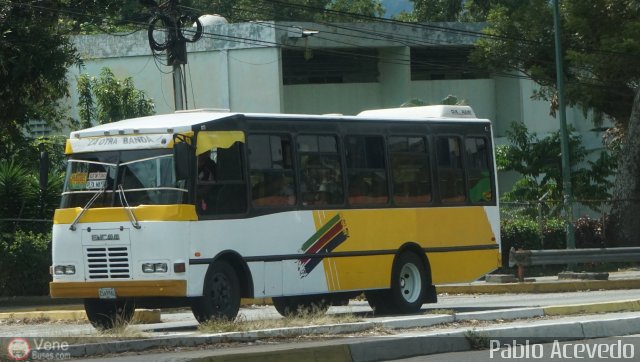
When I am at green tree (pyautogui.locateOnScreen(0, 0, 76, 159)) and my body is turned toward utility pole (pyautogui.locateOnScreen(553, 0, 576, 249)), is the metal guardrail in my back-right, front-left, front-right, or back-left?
front-right

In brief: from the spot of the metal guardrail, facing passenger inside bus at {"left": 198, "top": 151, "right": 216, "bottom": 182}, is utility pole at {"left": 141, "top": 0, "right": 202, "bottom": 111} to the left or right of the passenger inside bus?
right

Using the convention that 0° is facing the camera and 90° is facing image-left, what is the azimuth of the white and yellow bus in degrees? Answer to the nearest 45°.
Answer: approximately 45°

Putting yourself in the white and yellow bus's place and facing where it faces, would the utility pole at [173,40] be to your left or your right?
on your right

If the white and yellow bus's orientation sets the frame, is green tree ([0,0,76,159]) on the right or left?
on its right

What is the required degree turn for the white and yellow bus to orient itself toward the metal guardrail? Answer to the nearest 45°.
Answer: approximately 180°

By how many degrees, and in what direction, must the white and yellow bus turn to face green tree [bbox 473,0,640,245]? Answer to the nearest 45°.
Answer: approximately 180°

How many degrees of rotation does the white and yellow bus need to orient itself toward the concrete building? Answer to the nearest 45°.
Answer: approximately 135° to its right

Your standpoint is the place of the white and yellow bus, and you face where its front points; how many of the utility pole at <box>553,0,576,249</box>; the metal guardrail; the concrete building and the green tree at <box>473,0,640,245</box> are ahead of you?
0

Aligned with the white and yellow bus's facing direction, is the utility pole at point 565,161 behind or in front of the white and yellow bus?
behind

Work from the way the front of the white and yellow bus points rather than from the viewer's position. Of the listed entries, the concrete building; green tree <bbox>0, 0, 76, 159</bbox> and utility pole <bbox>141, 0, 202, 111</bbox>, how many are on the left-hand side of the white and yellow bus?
0
